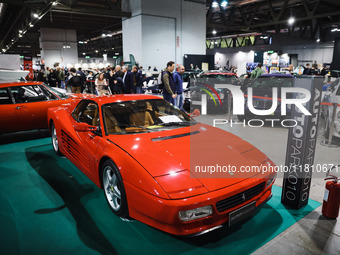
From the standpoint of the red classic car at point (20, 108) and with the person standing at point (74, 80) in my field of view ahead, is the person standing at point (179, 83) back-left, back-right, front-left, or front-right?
front-right

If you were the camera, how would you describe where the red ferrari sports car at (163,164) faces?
facing the viewer and to the right of the viewer

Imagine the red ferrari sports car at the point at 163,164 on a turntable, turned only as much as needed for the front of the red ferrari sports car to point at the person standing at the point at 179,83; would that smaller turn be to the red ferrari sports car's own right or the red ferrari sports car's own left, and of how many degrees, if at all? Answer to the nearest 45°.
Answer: approximately 135° to the red ferrari sports car's own left

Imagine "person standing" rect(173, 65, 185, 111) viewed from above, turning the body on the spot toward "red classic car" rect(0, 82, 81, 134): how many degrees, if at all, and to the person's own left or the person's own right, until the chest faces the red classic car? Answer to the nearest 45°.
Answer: approximately 90° to the person's own right

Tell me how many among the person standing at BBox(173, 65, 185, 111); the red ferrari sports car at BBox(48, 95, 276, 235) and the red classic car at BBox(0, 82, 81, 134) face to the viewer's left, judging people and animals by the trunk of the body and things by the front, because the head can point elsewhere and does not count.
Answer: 0

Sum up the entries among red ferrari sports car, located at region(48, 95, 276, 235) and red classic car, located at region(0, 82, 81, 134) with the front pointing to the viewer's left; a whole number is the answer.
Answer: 0

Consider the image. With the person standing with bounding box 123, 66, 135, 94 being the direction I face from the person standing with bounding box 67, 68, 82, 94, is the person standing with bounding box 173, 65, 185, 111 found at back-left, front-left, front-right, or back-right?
front-right

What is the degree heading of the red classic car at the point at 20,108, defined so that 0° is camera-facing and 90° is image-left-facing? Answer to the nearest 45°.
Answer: approximately 270°

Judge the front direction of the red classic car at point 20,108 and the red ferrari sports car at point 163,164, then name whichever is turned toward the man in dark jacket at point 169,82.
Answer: the red classic car at point 20,108

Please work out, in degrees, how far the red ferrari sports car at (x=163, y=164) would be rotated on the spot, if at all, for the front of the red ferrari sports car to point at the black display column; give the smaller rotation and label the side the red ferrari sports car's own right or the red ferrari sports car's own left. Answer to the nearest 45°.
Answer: approximately 45° to the red ferrari sports car's own left

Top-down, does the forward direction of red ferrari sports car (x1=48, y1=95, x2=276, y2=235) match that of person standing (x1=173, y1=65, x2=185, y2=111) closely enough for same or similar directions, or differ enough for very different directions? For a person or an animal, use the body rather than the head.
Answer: same or similar directions

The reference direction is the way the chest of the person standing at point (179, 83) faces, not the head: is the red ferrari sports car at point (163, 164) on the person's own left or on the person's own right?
on the person's own right
